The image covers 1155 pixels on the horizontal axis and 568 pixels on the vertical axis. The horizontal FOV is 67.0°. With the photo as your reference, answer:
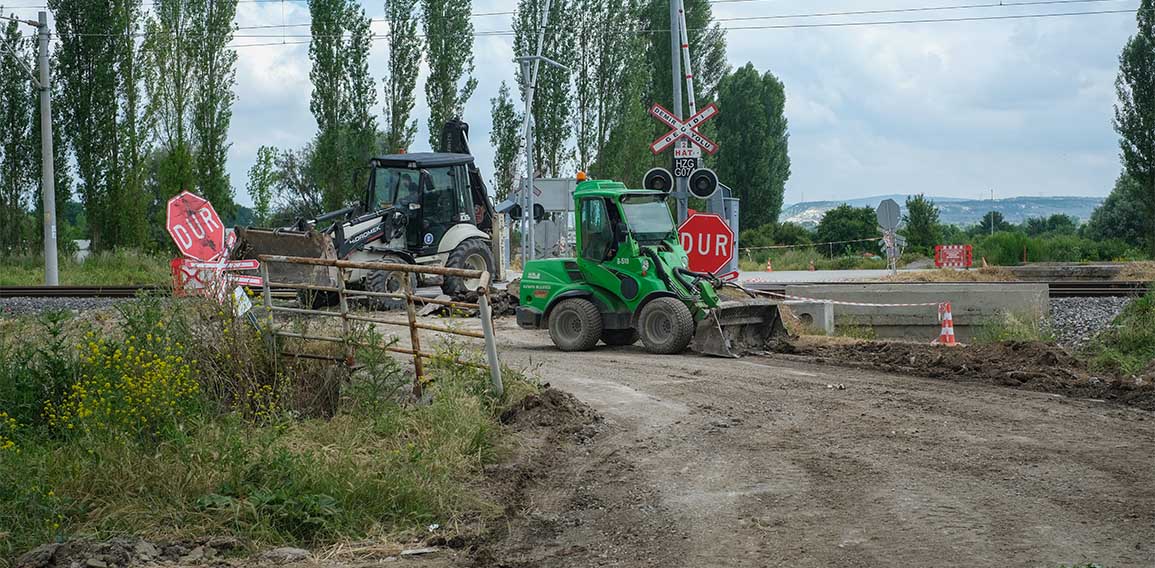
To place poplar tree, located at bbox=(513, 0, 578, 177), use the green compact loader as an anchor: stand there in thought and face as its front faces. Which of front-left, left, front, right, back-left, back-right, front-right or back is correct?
back-left

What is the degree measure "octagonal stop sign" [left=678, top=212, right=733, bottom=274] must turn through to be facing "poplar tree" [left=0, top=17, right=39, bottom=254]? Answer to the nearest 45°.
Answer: approximately 135° to its right

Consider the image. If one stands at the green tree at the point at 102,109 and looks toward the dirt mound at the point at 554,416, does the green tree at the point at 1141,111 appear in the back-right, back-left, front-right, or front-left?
front-left

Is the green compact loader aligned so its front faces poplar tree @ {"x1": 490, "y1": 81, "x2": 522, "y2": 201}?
no

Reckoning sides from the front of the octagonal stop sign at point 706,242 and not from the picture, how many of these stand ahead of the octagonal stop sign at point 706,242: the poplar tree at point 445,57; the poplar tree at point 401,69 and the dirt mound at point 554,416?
1

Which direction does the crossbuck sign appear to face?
toward the camera

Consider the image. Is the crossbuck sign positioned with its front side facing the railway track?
no

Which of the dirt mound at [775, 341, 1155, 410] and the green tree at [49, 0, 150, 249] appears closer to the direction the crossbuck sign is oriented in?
the dirt mound

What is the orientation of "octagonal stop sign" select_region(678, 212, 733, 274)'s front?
toward the camera

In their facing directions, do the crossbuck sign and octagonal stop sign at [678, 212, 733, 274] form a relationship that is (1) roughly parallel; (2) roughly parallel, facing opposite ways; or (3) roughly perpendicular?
roughly parallel

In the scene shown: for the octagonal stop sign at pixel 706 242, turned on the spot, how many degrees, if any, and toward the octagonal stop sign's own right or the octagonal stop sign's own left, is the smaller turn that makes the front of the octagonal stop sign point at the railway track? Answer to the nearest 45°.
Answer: approximately 180°

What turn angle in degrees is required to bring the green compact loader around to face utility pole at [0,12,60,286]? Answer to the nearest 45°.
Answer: approximately 180°

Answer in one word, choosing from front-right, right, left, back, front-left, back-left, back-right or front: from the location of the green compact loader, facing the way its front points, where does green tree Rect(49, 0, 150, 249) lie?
back

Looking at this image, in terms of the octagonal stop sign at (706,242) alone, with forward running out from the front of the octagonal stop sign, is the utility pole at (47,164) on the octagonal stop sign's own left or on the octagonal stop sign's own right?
on the octagonal stop sign's own right

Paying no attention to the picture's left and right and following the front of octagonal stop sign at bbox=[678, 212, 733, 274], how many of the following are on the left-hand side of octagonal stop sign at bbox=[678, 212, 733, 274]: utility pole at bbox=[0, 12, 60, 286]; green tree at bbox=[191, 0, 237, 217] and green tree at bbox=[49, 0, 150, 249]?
0

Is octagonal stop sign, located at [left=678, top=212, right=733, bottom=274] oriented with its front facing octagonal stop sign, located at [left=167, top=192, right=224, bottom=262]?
no

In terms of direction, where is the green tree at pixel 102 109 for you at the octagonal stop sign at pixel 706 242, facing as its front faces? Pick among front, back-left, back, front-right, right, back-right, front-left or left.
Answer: back-right
